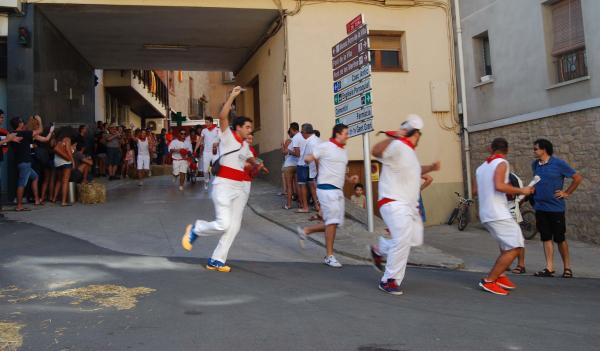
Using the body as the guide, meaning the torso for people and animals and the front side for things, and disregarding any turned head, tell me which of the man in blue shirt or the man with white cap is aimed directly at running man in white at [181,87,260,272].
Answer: the man in blue shirt

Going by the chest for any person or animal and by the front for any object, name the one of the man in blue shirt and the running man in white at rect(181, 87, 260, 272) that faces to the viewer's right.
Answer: the running man in white

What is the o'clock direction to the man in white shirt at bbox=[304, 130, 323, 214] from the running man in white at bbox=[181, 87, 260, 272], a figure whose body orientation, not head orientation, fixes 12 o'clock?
The man in white shirt is roughly at 10 o'clock from the running man in white.

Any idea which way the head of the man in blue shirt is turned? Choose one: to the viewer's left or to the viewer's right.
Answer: to the viewer's left

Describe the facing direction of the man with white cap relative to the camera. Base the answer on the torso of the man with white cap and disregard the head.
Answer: to the viewer's right

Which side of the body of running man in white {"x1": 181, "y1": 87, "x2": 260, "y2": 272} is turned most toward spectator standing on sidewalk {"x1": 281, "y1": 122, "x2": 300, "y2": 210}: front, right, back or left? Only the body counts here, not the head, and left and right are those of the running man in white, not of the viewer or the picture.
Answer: left

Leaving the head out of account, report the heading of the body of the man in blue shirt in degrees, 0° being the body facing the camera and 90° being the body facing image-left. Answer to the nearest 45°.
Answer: approximately 45°

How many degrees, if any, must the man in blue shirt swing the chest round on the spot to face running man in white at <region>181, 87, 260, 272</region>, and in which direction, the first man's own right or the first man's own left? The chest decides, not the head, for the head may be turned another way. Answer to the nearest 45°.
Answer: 0° — they already face them
